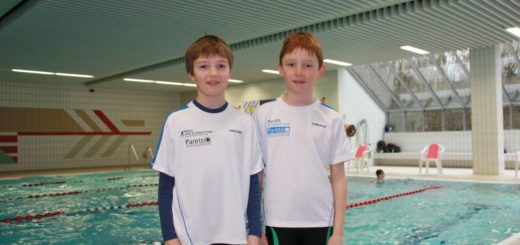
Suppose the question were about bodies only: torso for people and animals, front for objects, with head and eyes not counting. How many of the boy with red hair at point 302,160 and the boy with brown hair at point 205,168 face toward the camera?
2

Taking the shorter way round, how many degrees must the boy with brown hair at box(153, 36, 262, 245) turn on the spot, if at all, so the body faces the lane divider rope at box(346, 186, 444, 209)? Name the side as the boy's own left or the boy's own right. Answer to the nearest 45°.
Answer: approximately 135° to the boy's own left

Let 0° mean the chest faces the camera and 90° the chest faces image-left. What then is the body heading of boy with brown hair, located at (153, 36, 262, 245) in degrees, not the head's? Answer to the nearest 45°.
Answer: approximately 0°

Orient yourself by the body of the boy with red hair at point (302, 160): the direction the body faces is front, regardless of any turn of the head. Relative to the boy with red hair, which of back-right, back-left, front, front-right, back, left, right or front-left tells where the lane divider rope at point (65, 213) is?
back-right

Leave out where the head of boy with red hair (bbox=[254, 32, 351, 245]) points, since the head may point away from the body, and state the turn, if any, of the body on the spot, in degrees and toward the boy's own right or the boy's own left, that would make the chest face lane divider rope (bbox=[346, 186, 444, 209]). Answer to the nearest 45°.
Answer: approximately 180°

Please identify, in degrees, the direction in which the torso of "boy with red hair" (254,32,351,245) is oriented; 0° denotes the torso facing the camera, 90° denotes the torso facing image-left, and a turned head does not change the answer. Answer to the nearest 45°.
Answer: approximately 0°
